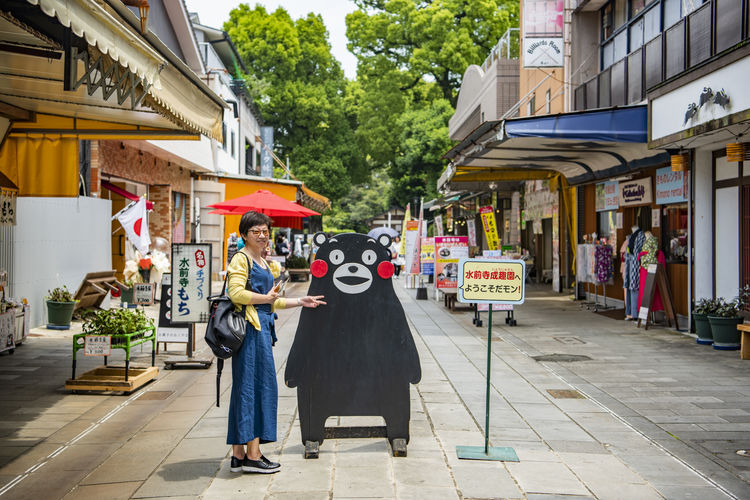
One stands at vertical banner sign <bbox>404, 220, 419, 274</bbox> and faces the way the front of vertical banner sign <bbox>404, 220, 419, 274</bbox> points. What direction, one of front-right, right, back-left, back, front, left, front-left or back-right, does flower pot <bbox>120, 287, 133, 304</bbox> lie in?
front-right

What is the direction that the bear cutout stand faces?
toward the camera

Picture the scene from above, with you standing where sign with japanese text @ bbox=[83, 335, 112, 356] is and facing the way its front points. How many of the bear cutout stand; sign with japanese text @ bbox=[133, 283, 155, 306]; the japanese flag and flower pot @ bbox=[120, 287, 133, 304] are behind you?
3

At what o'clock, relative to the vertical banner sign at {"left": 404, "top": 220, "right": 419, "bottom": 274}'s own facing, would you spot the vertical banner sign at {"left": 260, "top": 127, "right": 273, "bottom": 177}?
the vertical banner sign at {"left": 260, "top": 127, "right": 273, "bottom": 177} is roughly at 5 o'clock from the vertical banner sign at {"left": 404, "top": 220, "right": 419, "bottom": 274}.

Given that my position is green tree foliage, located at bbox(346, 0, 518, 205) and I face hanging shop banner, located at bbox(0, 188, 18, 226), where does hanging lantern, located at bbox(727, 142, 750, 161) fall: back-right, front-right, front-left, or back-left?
front-left

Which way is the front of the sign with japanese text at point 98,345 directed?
toward the camera

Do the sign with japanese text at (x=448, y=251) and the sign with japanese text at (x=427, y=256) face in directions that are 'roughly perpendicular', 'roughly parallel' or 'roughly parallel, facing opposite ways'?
roughly parallel

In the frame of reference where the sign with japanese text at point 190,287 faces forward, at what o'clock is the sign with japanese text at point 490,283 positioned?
the sign with japanese text at point 490,283 is roughly at 11 o'clock from the sign with japanese text at point 190,287.

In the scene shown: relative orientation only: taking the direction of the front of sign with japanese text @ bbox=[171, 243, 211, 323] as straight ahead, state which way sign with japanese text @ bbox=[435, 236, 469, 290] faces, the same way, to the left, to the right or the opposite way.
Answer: the same way

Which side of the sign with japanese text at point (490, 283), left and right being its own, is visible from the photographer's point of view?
front

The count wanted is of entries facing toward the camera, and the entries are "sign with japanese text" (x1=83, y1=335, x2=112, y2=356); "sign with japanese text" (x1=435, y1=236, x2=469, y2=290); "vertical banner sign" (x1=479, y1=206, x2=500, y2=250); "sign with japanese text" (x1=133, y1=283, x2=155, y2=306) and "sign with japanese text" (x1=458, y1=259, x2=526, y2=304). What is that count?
5

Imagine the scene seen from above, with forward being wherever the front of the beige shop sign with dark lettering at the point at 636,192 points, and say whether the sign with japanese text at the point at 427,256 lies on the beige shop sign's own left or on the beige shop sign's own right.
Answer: on the beige shop sign's own right

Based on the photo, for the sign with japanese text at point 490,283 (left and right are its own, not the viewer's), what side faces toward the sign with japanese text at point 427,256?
back
